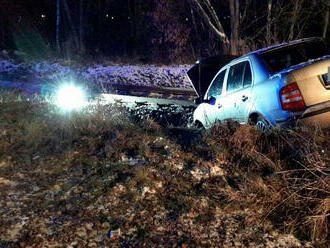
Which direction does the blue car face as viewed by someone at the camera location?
facing away from the viewer and to the left of the viewer
